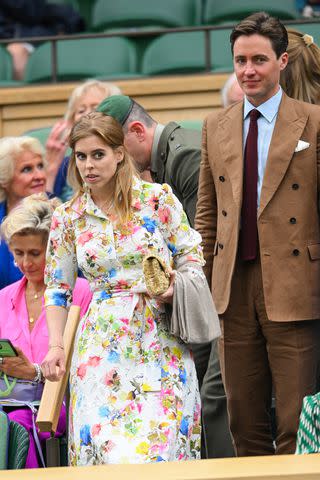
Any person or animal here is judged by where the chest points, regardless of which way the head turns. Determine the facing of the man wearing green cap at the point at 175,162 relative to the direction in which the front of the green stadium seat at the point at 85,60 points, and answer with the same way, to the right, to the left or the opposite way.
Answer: to the right

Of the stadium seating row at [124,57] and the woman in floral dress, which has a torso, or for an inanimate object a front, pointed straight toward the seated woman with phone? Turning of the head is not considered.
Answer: the stadium seating row

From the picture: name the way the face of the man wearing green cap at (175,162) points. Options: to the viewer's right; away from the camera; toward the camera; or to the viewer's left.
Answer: to the viewer's left

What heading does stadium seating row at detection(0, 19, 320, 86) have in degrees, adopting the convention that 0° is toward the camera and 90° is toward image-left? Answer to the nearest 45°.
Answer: approximately 0°

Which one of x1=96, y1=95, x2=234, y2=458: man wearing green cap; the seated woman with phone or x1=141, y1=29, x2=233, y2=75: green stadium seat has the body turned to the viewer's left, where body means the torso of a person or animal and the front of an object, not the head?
the man wearing green cap

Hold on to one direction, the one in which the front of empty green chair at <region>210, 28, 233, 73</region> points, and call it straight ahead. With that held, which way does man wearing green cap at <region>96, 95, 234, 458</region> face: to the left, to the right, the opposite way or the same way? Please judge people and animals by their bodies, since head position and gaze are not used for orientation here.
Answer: to the right
